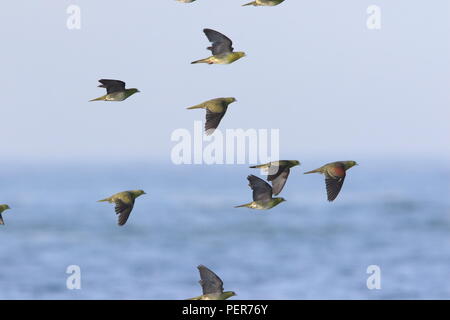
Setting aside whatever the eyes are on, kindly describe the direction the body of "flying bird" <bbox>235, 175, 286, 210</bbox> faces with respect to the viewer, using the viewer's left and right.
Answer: facing to the right of the viewer

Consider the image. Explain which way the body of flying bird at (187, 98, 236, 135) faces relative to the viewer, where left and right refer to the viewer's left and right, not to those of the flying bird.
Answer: facing to the right of the viewer

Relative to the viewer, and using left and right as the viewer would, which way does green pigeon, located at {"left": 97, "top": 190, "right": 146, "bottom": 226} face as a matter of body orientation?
facing to the right of the viewer

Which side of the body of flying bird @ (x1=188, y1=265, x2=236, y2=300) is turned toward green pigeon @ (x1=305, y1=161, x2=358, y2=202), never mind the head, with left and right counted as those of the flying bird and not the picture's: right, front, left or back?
front

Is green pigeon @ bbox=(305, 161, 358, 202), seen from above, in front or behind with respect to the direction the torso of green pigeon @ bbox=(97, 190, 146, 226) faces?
in front

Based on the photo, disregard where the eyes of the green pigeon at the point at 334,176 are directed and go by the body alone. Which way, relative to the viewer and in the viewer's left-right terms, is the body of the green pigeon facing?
facing to the right of the viewer

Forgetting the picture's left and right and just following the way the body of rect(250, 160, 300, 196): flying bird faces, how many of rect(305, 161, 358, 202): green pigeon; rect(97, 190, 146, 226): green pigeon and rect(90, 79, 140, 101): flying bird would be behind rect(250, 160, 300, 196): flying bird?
2

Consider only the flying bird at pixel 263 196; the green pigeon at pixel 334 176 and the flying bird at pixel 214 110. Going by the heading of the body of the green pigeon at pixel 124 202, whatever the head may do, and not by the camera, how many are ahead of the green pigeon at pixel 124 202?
3
